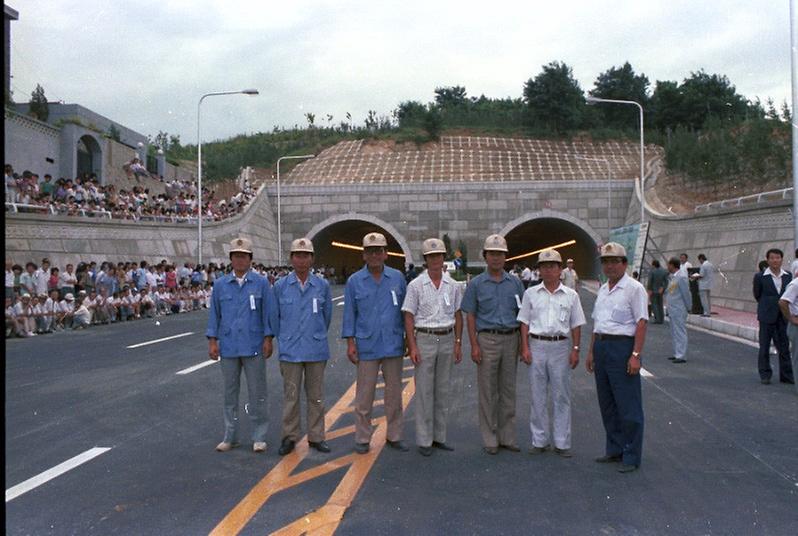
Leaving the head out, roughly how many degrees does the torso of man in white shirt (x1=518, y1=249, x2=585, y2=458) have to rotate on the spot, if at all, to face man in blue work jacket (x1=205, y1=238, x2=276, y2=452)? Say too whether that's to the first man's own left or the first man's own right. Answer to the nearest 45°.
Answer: approximately 90° to the first man's own right

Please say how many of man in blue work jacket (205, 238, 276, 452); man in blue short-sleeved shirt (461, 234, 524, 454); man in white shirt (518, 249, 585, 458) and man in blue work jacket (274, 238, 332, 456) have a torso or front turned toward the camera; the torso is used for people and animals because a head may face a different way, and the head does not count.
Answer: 4

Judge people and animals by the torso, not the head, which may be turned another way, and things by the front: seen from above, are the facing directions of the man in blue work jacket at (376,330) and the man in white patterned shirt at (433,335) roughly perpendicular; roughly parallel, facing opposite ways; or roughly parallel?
roughly parallel

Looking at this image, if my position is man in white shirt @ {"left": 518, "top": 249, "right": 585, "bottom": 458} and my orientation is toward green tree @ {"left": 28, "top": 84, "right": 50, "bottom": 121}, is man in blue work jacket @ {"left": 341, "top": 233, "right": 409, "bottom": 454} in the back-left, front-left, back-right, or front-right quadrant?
front-left

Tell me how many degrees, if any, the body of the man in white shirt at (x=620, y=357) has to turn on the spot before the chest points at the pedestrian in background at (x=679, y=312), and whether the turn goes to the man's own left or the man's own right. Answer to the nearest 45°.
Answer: approximately 135° to the man's own right

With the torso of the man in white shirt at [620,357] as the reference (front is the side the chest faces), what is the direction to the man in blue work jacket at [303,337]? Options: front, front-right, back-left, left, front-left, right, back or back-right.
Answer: front-right

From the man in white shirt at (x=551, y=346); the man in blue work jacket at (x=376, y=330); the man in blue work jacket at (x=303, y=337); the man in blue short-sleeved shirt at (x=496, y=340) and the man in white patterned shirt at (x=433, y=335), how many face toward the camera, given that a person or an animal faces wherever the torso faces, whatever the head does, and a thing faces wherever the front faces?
5

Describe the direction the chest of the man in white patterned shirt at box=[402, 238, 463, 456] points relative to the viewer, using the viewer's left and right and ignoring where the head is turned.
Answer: facing the viewer

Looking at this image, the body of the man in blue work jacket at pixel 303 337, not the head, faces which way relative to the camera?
toward the camera

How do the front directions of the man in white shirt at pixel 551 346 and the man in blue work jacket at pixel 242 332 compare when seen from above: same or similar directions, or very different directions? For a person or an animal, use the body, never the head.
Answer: same or similar directions

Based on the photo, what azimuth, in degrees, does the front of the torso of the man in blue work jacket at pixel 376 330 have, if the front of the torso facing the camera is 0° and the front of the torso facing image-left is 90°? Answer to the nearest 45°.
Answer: approximately 0°

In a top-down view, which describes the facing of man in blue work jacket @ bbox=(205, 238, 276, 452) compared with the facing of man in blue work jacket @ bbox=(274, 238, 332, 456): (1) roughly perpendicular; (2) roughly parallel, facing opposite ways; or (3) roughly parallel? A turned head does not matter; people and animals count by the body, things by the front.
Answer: roughly parallel

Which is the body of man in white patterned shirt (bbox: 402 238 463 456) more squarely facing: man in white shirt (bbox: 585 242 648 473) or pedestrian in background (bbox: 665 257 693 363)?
the man in white shirt

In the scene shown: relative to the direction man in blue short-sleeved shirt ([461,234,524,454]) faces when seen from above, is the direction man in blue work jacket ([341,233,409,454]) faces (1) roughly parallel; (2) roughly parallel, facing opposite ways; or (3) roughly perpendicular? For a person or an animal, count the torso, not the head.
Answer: roughly parallel

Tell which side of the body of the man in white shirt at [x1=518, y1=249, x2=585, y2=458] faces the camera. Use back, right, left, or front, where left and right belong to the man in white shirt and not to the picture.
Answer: front

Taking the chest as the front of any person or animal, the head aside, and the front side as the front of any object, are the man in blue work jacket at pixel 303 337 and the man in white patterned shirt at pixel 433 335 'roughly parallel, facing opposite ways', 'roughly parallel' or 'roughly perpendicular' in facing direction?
roughly parallel
